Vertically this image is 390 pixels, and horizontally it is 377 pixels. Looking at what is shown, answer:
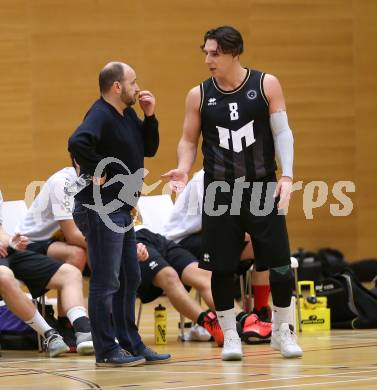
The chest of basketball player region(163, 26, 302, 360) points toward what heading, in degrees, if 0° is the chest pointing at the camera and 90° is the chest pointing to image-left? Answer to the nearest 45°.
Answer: approximately 0°

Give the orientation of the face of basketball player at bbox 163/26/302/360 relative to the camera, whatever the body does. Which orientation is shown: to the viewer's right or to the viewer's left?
to the viewer's left

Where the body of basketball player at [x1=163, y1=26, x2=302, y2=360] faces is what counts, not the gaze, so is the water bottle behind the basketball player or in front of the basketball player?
behind
